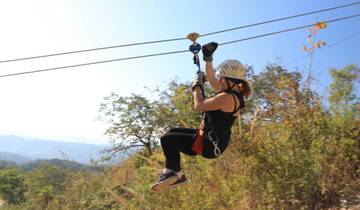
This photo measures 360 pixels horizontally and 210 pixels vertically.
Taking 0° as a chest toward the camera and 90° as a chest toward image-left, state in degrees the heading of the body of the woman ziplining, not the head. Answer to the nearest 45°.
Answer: approximately 90°

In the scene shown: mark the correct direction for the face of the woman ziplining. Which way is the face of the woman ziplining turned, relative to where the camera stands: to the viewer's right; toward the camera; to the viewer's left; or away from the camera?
to the viewer's left
